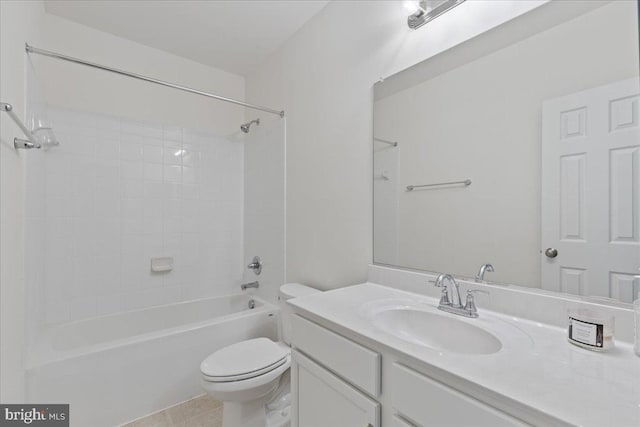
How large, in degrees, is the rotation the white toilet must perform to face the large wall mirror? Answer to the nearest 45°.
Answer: approximately 90° to its left

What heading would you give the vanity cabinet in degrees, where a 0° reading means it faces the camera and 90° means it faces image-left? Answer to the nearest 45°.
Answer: approximately 45°

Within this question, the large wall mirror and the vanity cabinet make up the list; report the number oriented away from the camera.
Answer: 0

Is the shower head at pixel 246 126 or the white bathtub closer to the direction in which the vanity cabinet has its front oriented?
the white bathtub

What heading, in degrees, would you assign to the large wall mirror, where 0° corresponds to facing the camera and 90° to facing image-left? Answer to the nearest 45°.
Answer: approximately 45°

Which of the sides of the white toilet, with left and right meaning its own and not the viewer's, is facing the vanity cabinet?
left
